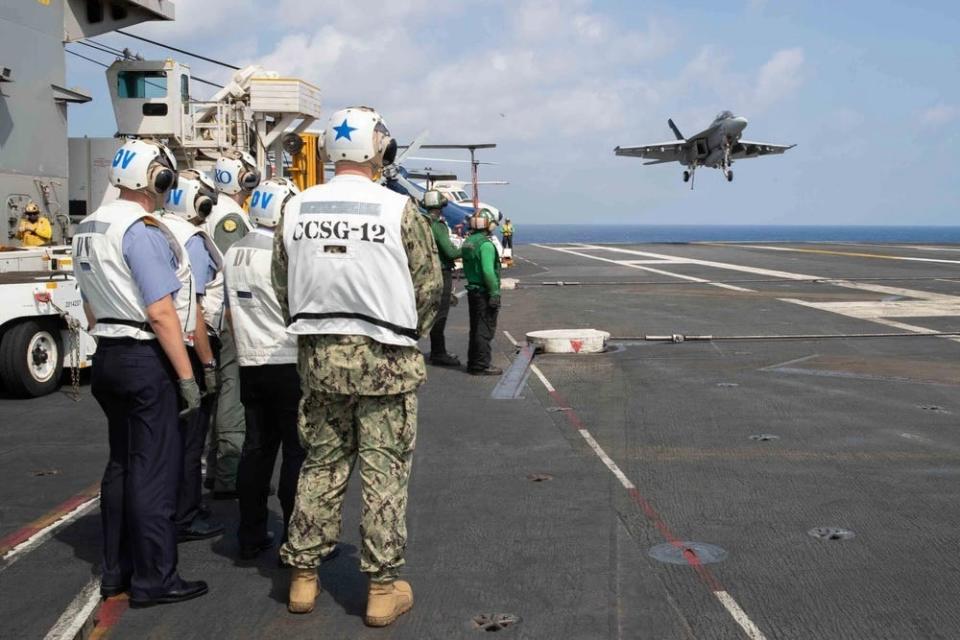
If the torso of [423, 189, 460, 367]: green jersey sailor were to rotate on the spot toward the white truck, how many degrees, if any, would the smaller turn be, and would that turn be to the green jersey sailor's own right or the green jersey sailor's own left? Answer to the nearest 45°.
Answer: approximately 135° to the green jersey sailor's own right

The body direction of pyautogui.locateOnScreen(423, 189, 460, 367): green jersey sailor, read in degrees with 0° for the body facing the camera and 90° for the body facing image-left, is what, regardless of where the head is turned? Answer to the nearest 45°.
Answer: approximately 270°

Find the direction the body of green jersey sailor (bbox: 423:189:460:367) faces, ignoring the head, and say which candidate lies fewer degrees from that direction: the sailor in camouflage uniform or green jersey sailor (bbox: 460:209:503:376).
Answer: the green jersey sailor

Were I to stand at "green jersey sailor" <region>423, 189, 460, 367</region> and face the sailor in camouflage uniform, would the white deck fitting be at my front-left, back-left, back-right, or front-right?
back-left

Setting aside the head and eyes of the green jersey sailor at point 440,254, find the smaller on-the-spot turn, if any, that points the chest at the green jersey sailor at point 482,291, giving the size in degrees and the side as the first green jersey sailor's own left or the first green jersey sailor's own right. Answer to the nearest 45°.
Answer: approximately 45° to the first green jersey sailor's own right
